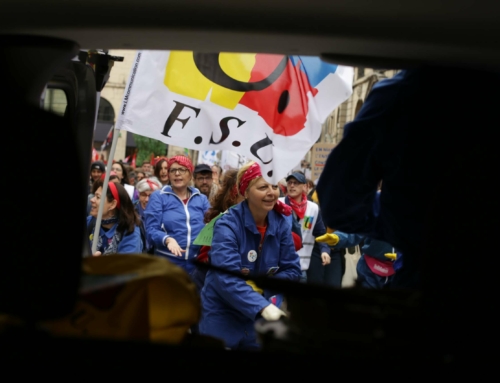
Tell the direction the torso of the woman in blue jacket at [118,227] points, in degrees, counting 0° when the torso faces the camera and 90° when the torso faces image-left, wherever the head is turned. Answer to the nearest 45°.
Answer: approximately 45°

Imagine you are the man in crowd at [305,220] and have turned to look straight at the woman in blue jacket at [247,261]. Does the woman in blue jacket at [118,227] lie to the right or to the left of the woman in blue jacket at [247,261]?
right

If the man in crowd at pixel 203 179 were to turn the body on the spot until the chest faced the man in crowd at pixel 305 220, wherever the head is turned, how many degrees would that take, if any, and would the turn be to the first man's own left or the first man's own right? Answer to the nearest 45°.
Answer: approximately 45° to the first man's own left

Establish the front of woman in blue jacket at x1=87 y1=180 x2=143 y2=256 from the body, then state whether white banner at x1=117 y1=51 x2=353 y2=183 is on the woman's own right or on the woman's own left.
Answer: on the woman's own left

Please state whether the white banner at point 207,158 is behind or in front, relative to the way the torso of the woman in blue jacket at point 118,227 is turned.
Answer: behind

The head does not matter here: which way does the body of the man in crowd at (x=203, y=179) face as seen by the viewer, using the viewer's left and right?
facing the viewer

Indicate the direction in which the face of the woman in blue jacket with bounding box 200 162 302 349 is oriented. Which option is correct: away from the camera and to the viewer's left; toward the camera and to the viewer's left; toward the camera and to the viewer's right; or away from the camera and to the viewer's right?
toward the camera and to the viewer's right

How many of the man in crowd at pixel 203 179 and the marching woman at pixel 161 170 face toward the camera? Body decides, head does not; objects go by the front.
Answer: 2

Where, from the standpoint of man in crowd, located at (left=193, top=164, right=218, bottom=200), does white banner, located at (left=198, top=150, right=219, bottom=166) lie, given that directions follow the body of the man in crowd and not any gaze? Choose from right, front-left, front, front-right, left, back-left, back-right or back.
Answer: back

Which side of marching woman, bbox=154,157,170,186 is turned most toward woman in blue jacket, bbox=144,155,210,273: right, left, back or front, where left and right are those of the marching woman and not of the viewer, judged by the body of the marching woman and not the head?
front

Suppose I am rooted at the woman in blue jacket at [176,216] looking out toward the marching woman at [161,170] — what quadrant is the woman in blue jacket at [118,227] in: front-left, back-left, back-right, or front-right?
back-left
